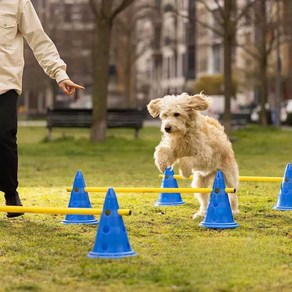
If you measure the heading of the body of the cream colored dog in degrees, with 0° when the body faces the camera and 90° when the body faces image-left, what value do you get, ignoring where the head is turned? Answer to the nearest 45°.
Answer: approximately 45°

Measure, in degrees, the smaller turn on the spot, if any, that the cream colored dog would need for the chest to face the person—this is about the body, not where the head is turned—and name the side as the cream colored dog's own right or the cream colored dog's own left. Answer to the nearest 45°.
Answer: approximately 45° to the cream colored dog's own right

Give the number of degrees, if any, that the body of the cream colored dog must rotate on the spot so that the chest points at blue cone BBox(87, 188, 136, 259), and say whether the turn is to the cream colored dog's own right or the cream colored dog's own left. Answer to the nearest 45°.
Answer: approximately 45° to the cream colored dog's own left

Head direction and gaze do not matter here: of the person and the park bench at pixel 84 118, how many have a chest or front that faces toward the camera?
1
